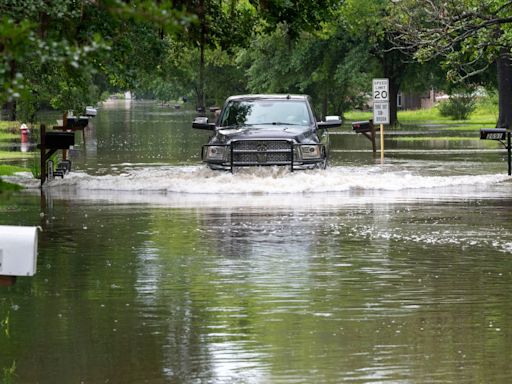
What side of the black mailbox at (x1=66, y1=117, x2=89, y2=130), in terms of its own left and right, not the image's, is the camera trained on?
right

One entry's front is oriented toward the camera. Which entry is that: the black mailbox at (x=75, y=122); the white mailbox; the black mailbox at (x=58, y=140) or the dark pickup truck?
the dark pickup truck

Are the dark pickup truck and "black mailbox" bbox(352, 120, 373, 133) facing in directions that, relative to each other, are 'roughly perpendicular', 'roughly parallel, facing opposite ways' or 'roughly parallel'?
roughly perpendicular

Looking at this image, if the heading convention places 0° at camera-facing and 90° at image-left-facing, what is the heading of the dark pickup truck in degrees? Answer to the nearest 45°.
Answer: approximately 0°

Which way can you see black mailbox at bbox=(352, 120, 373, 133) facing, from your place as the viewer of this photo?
facing to the left of the viewer

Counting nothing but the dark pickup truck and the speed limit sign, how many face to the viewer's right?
0

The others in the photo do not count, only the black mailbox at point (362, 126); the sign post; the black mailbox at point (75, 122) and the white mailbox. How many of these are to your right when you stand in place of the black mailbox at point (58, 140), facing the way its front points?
1

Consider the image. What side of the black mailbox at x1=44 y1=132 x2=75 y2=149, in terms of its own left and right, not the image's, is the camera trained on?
right

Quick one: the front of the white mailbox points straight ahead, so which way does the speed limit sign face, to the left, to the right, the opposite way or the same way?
to the right

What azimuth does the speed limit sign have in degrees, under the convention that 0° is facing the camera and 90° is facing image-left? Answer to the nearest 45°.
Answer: approximately 0°

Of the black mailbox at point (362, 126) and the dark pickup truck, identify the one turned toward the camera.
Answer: the dark pickup truck

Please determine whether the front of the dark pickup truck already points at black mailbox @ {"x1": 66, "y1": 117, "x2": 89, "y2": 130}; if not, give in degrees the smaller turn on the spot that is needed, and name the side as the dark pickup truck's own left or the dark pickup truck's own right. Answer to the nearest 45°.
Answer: approximately 135° to the dark pickup truck's own right

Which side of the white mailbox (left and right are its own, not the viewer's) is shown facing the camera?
right

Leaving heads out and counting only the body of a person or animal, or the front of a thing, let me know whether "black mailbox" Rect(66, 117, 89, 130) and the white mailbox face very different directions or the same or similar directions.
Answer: same or similar directions

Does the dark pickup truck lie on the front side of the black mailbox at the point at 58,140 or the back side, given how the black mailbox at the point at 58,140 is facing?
on the front side
